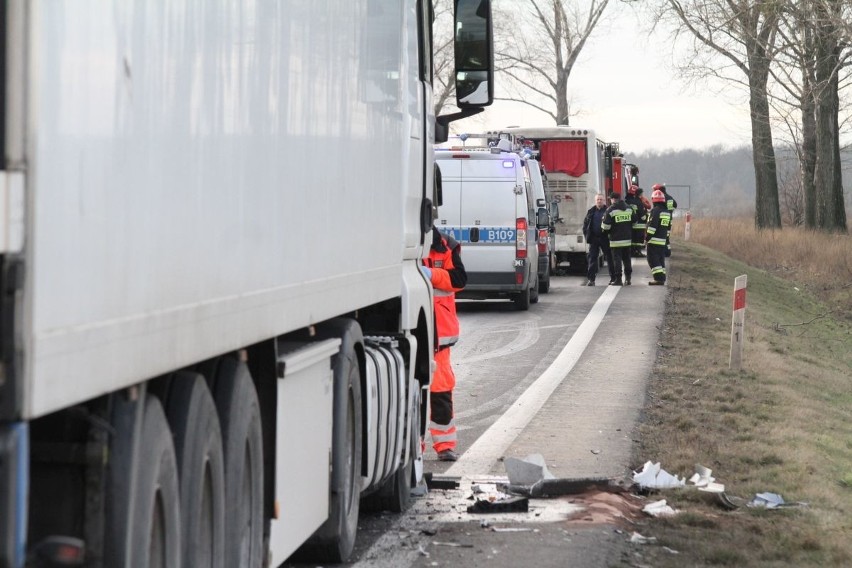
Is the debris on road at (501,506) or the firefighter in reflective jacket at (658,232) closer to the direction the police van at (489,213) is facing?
the firefighter in reflective jacket

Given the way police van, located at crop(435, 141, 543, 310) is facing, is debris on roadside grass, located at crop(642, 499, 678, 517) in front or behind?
behind

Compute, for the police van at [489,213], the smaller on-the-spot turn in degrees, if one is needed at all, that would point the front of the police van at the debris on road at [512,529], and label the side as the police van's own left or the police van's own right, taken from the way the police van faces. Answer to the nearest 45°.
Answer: approximately 180°

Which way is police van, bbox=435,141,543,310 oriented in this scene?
away from the camera

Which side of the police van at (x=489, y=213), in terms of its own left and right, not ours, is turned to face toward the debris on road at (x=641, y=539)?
back

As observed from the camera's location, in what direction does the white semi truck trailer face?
facing away from the viewer and to the right of the viewer
